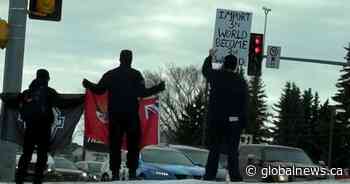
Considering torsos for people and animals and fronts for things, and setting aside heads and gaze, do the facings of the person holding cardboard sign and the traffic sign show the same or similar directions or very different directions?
very different directions

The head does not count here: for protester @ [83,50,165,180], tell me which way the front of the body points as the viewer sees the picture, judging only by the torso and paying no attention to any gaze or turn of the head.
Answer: away from the camera

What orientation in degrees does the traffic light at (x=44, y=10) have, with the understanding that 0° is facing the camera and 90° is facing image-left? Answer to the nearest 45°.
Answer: approximately 0°

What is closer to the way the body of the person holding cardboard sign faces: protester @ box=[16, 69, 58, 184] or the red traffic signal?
the red traffic signal

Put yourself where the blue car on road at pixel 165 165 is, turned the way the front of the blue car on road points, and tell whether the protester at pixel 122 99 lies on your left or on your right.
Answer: on your right

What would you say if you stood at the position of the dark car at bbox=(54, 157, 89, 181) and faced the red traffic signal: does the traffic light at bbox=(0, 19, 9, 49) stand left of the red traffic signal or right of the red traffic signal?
right

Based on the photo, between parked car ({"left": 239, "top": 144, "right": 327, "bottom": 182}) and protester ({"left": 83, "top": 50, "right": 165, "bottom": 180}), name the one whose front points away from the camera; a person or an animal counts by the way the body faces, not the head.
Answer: the protester

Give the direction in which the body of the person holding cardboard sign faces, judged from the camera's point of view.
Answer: away from the camera
